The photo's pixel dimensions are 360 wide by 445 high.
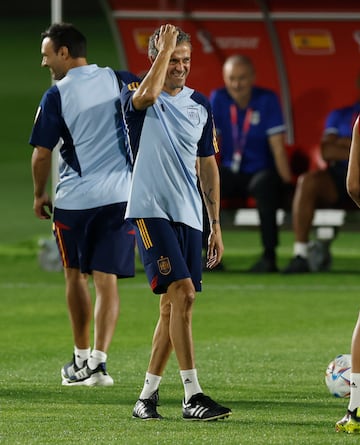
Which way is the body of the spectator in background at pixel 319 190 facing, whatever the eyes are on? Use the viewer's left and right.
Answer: facing the viewer and to the left of the viewer

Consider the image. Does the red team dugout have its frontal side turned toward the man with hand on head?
yes

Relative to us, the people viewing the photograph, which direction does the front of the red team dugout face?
facing the viewer

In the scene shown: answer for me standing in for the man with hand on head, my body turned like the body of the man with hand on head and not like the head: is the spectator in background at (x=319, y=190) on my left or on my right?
on my left

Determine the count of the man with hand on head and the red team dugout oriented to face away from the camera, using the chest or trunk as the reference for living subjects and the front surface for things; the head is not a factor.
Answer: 0

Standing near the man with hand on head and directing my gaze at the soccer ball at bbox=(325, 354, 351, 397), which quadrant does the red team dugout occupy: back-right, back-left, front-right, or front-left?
front-left

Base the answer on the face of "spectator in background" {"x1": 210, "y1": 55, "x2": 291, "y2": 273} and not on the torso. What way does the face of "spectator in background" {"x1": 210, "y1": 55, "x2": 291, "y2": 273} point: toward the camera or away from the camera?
toward the camera

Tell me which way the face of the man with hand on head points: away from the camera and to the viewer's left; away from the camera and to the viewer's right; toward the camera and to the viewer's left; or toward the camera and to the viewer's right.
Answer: toward the camera and to the viewer's right

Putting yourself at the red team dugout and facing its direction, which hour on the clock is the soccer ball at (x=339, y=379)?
The soccer ball is roughly at 12 o'clock from the red team dugout.

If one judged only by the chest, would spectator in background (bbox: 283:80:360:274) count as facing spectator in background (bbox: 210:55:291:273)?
no

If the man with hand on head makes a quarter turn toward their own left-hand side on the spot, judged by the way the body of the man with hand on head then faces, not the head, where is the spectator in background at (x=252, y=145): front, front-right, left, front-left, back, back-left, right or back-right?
front-left

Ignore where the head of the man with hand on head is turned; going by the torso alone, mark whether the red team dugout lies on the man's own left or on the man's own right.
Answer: on the man's own left

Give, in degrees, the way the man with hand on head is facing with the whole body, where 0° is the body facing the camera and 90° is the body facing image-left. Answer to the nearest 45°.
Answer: approximately 315°
